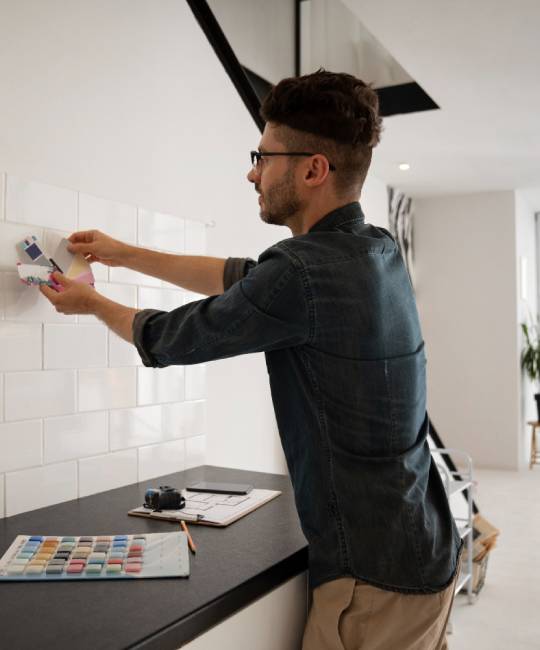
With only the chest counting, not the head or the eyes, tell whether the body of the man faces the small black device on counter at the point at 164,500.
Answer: yes

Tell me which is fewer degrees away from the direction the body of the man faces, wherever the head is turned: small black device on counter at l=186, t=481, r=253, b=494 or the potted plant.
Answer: the small black device on counter

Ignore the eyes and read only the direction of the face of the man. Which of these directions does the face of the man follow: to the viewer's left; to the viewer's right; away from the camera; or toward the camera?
to the viewer's left

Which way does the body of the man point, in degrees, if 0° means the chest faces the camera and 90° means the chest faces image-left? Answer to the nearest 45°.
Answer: approximately 135°

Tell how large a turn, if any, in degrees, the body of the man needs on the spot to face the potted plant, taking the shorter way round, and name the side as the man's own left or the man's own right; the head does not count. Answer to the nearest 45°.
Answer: approximately 90° to the man's own right

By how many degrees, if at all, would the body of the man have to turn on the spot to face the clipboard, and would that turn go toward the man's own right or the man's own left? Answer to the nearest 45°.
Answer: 0° — they already face it
